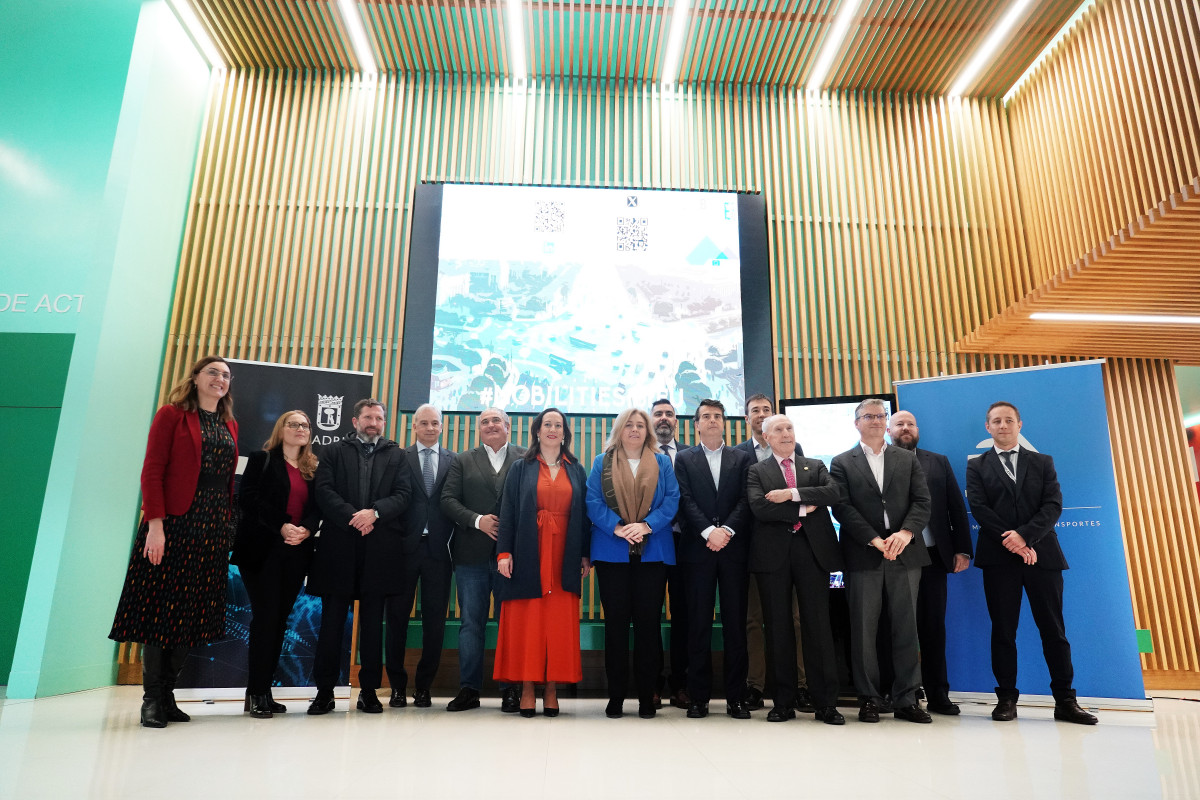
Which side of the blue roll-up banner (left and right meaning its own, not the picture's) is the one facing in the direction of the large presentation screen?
right

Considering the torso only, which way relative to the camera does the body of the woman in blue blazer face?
toward the camera

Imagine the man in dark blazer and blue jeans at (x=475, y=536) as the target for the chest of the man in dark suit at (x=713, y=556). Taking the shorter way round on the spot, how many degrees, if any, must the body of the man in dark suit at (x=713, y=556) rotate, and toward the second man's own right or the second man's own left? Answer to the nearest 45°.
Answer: approximately 90° to the second man's own right

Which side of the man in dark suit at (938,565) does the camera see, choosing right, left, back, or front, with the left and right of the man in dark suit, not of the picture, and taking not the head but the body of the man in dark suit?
front

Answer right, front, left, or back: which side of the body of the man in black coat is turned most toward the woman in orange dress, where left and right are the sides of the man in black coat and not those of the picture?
left

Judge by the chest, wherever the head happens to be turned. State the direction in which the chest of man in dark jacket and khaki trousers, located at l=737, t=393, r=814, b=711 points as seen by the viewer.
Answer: toward the camera

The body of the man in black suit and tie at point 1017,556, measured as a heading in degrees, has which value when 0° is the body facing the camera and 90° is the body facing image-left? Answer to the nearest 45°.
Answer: approximately 0°

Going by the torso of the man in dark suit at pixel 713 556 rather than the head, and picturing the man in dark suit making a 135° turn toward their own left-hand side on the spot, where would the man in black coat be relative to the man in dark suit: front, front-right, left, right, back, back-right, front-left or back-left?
back-left

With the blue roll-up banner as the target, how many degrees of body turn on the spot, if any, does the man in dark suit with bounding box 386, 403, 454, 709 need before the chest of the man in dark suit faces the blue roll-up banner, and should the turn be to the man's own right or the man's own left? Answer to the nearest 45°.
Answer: approximately 90° to the man's own left

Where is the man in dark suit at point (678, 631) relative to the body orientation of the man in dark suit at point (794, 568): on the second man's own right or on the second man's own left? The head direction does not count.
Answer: on the second man's own right

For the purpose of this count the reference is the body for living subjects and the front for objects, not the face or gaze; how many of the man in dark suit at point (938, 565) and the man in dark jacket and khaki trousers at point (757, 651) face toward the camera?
2
